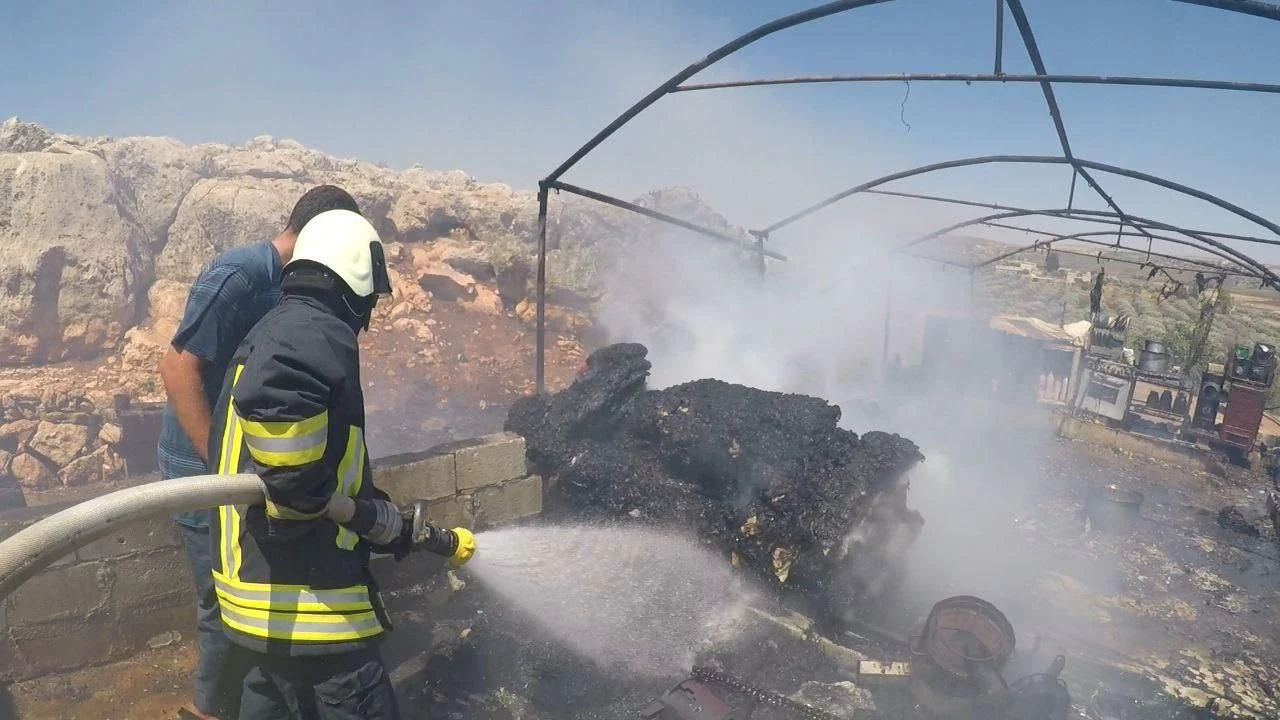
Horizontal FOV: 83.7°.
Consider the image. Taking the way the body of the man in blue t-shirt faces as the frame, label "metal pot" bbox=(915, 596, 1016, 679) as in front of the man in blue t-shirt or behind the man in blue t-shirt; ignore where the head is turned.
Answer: in front

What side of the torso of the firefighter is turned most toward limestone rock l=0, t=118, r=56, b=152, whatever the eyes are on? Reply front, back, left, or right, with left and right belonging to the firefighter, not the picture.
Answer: left

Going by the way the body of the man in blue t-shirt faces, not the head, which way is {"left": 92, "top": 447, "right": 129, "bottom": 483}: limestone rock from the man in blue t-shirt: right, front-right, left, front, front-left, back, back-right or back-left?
left

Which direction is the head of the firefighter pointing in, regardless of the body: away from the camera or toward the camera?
away from the camera

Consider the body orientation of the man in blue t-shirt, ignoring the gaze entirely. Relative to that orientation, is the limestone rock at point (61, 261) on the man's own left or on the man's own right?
on the man's own left

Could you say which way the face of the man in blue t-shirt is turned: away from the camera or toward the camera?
away from the camera

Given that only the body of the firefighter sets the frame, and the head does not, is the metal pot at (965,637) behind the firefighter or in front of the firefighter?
in front

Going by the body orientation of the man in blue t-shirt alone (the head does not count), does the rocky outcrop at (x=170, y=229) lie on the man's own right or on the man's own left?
on the man's own left

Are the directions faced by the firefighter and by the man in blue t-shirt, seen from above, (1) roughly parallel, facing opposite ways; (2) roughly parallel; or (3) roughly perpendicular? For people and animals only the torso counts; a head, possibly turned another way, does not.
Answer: roughly parallel

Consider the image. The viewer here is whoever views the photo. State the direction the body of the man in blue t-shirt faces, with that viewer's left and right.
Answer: facing to the right of the viewer

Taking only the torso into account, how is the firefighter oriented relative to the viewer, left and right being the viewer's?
facing to the right of the viewer
